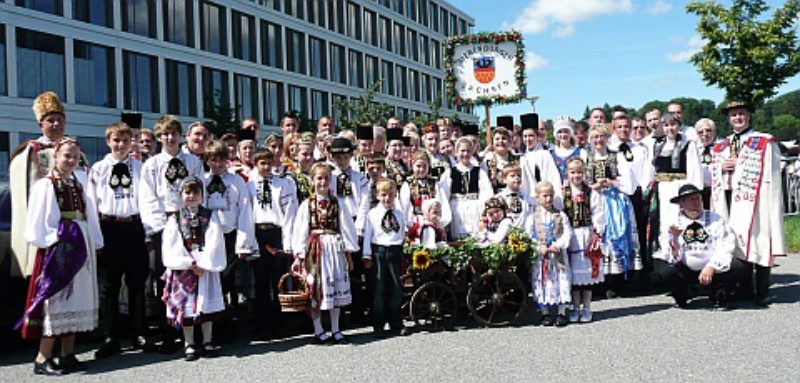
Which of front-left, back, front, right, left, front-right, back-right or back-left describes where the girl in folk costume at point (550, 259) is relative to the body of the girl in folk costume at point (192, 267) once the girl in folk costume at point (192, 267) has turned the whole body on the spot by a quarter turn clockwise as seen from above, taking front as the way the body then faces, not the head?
back

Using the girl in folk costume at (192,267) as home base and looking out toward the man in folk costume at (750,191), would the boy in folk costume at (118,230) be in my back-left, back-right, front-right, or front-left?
back-left

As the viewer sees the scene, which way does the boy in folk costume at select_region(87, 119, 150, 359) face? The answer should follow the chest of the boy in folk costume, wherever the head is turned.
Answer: toward the camera

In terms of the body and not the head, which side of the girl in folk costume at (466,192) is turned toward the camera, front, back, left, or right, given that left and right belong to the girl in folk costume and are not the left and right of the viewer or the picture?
front

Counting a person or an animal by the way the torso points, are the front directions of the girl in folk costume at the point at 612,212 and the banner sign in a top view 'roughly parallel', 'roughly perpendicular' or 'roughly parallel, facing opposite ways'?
roughly parallel

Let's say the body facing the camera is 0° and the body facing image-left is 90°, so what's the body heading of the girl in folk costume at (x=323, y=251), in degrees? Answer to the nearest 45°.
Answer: approximately 0°

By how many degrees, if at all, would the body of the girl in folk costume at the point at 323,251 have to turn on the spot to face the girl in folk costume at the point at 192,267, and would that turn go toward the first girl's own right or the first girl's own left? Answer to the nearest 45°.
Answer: approximately 90° to the first girl's own right

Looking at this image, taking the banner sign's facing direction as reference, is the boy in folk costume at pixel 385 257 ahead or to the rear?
ahead

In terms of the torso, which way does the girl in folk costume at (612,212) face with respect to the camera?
toward the camera

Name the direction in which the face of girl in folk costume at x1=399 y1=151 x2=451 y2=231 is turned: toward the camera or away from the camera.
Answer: toward the camera

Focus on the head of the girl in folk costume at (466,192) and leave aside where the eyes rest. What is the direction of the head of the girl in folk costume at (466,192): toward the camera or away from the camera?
toward the camera

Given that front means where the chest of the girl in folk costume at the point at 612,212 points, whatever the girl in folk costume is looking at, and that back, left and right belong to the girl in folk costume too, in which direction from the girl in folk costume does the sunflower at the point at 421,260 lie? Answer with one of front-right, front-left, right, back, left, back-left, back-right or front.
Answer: front-right

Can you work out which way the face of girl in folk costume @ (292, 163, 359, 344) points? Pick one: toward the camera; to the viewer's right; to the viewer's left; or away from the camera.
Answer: toward the camera

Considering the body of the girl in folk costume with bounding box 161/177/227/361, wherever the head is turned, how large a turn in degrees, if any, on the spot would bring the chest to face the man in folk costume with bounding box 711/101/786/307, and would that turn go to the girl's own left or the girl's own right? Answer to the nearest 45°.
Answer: approximately 90° to the girl's own left
